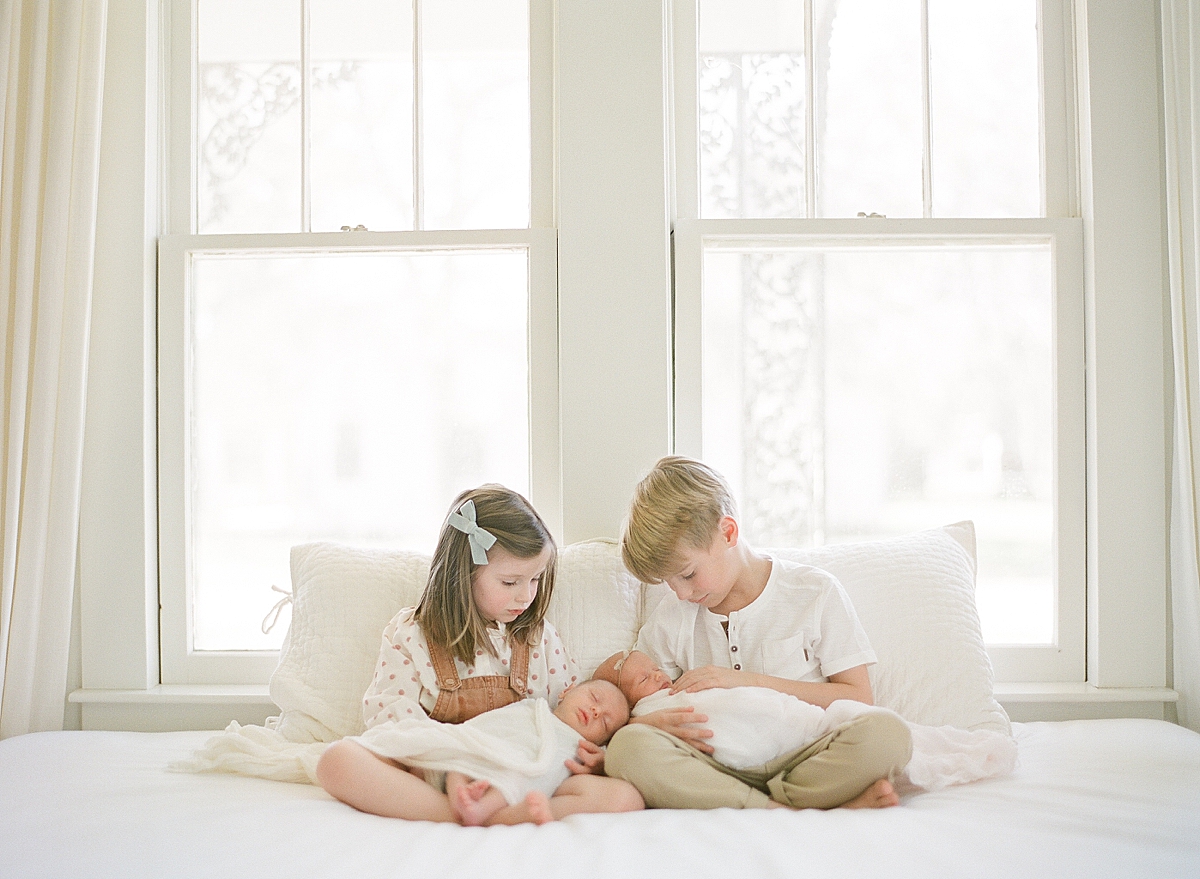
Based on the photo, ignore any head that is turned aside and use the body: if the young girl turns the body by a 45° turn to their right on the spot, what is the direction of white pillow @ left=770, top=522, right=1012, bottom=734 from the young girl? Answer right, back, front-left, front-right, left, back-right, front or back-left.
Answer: back-left

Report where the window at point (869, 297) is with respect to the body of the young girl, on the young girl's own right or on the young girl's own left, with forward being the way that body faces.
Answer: on the young girl's own left

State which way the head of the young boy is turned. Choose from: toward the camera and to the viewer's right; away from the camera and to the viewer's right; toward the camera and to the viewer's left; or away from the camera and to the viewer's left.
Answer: toward the camera and to the viewer's left

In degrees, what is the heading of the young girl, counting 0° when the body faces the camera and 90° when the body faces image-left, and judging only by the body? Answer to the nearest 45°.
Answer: approximately 0°
